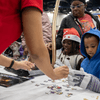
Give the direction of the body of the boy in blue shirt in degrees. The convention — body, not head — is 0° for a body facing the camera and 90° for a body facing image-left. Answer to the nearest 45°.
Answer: approximately 45°

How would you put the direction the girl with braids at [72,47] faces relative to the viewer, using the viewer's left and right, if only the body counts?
facing the viewer and to the left of the viewer

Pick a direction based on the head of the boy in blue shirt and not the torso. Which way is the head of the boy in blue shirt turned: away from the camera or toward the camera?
toward the camera

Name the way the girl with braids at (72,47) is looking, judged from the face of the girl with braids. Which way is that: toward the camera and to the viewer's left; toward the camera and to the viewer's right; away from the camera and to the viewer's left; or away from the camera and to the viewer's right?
toward the camera and to the viewer's left
